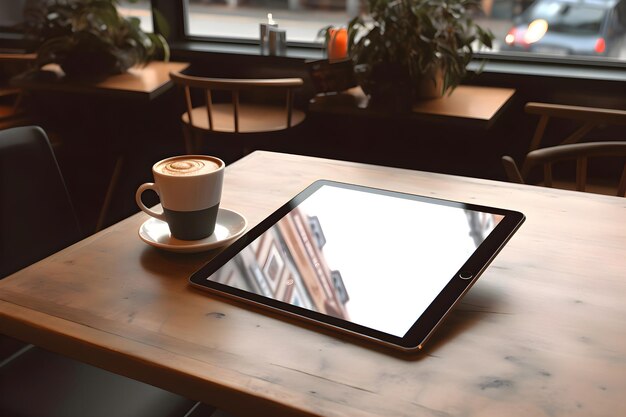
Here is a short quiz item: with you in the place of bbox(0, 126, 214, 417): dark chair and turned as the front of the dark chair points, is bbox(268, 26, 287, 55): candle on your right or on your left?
on your left

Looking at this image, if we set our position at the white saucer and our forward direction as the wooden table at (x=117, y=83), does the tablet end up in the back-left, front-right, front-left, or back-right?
back-right

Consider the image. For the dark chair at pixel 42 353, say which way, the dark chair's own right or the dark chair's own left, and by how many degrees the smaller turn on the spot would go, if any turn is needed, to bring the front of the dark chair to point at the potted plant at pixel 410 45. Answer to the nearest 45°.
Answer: approximately 90° to the dark chair's own left

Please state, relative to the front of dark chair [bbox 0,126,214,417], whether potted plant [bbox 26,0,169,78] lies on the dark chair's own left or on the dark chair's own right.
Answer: on the dark chair's own left

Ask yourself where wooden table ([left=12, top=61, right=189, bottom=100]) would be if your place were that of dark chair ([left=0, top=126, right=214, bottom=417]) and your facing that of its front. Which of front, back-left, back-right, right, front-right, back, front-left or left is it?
back-left

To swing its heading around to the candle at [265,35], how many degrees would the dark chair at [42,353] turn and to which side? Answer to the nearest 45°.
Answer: approximately 90° to its left

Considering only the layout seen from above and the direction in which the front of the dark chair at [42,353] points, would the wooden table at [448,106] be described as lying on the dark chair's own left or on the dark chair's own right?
on the dark chair's own left

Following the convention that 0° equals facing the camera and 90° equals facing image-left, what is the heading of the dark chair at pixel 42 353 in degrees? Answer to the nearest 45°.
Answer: approximately 315°

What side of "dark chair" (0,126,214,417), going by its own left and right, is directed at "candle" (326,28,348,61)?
left

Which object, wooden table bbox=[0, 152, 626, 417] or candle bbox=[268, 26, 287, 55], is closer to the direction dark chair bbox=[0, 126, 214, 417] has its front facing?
the wooden table
